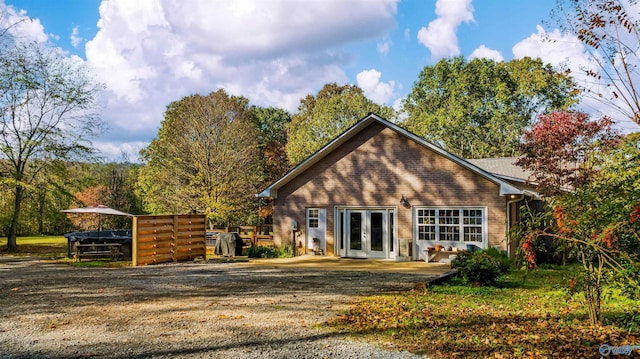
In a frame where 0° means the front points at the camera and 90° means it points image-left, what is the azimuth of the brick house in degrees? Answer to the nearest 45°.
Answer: approximately 0°

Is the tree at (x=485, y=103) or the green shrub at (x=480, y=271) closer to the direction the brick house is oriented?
the green shrub

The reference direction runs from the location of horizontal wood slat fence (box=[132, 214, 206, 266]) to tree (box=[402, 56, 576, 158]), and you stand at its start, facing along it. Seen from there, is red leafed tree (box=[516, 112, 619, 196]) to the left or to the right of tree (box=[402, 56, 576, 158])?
right

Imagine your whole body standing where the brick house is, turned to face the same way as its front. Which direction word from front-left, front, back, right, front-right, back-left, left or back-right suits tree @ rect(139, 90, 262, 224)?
back-right

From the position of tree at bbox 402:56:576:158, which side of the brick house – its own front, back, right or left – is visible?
back

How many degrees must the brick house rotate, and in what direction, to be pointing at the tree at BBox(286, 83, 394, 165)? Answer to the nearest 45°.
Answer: approximately 180°

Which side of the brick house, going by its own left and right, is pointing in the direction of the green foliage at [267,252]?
right

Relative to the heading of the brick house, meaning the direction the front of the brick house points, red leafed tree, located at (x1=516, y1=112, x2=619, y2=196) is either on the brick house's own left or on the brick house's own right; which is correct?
on the brick house's own left

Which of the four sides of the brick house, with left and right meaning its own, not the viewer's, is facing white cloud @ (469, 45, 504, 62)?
back

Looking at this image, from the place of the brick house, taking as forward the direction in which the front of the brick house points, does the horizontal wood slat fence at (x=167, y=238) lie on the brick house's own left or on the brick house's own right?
on the brick house's own right
